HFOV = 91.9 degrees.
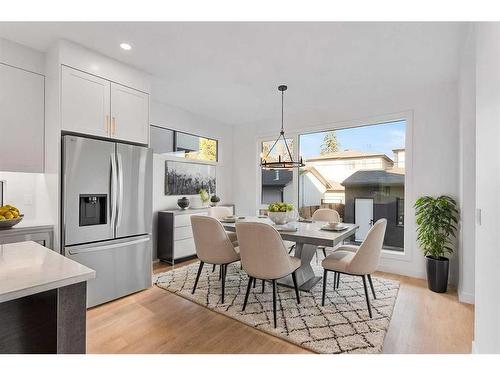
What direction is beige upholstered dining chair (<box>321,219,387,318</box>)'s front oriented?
to the viewer's left

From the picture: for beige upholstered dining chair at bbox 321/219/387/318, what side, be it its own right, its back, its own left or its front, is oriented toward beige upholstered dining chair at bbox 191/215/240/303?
front

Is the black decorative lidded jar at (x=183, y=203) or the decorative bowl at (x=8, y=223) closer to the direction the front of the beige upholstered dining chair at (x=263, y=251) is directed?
the black decorative lidded jar

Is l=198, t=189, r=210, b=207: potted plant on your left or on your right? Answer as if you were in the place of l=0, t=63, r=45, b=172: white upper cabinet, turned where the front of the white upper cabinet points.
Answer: on your left

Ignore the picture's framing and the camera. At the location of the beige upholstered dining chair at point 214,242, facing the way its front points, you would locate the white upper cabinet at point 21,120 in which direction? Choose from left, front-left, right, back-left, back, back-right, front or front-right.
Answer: back-left

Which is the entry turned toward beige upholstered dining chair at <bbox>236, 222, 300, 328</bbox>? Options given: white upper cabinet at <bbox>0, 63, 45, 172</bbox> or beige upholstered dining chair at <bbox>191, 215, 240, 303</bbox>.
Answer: the white upper cabinet

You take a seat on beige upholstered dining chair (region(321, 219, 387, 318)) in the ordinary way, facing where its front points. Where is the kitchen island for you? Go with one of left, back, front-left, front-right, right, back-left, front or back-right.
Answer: front-left

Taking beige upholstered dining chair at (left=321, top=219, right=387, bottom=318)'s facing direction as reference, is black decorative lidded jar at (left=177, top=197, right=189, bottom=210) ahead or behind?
ahead

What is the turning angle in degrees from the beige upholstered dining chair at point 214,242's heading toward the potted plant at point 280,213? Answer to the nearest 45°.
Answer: approximately 45° to its right

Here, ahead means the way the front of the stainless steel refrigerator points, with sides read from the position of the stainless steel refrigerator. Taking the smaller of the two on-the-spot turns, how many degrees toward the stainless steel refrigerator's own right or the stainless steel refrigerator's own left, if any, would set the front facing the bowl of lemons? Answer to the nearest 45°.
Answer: approximately 135° to the stainless steel refrigerator's own right

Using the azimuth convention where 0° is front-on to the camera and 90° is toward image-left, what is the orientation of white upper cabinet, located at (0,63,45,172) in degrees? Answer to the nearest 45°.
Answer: approximately 315°

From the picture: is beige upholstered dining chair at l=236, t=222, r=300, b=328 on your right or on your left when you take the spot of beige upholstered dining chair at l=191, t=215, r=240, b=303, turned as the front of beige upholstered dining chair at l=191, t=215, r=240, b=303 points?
on your right

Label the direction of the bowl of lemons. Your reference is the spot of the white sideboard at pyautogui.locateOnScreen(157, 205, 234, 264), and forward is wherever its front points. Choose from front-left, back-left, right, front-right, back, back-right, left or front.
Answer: right

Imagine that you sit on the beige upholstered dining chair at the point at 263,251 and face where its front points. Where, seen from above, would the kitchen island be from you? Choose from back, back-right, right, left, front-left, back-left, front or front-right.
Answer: back

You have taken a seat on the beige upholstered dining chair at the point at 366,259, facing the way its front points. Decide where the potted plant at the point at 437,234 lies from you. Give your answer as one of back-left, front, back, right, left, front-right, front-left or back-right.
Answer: back-right

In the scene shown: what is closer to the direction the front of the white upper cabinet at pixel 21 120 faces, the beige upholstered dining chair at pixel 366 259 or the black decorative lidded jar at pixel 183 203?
the beige upholstered dining chair

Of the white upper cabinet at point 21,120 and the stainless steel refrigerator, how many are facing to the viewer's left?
0
